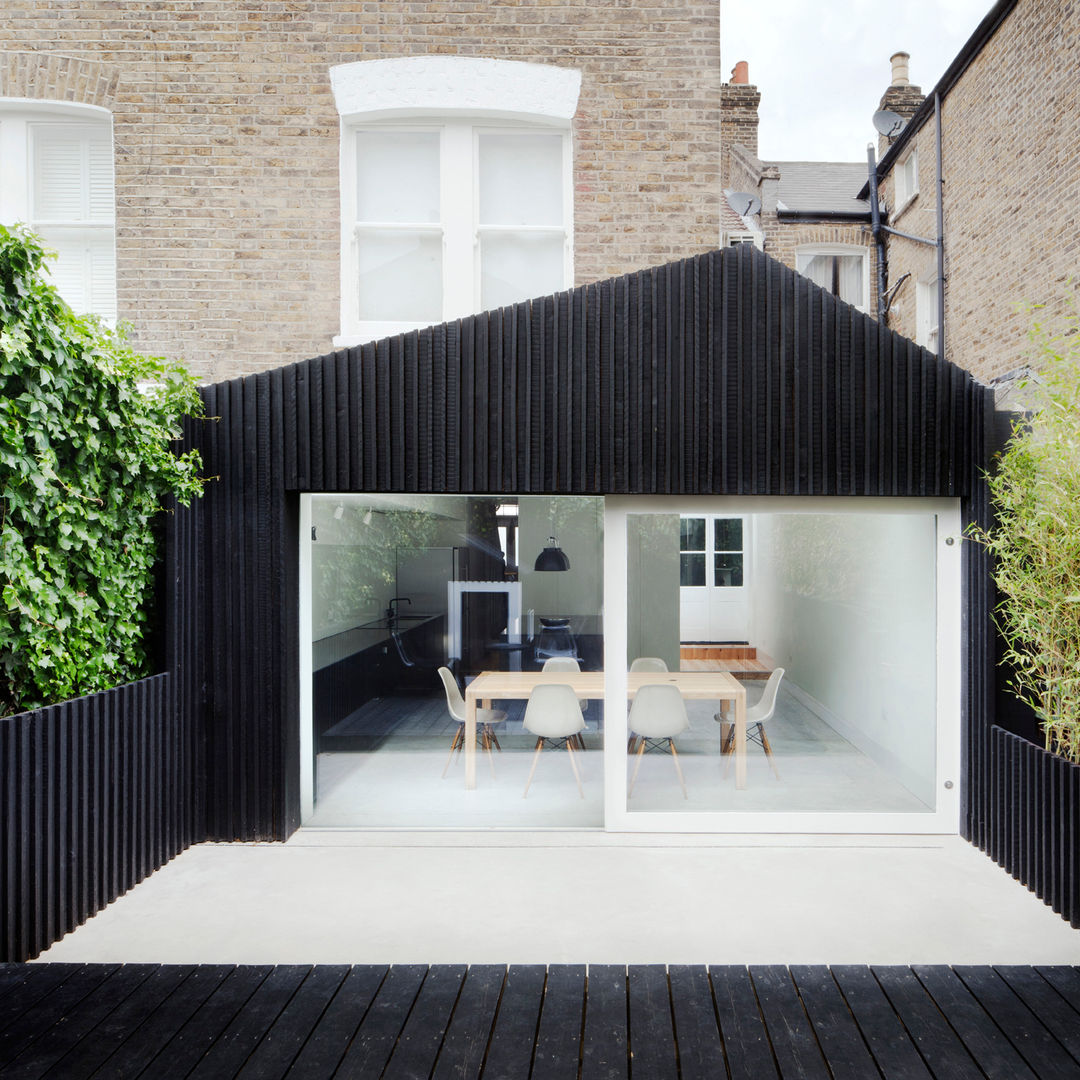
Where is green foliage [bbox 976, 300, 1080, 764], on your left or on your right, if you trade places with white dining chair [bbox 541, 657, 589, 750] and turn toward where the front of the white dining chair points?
on your left

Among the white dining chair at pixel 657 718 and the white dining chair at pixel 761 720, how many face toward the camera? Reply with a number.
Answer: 0

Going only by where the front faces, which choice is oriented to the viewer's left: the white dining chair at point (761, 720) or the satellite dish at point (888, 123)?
the white dining chair

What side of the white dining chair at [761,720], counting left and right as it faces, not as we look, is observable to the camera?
left

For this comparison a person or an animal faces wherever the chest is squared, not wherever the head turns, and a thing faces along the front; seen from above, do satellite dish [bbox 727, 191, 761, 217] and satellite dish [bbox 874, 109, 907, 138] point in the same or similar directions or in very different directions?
same or similar directions

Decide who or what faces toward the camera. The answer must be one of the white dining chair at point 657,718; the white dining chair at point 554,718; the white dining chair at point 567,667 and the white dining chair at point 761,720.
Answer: the white dining chair at point 567,667

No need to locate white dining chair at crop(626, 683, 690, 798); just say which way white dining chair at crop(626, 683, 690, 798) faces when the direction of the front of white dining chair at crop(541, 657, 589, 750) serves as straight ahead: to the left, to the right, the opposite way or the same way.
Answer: the opposite way

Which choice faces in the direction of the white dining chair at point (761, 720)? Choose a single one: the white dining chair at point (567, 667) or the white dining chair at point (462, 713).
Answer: the white dining chair at point (462, 713)

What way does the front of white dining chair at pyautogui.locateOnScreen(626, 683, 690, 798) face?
away from the camera

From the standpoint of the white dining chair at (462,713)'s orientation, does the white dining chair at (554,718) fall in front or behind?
in front

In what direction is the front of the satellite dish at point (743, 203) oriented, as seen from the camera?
facing the viewer and to the right of the viewer

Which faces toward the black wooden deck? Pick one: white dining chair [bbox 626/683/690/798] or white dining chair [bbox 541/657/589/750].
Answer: white dining chair [bbox 541/657/589/750]

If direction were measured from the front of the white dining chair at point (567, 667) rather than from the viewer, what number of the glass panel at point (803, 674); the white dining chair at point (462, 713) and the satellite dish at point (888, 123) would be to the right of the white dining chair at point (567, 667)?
1

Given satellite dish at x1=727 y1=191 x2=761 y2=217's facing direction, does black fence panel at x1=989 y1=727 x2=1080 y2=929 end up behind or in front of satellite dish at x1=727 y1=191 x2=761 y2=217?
in front

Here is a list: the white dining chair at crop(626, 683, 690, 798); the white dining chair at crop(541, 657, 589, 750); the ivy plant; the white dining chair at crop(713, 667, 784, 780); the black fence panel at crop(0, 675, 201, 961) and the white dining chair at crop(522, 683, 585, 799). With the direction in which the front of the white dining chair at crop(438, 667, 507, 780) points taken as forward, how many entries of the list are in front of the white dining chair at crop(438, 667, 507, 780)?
4

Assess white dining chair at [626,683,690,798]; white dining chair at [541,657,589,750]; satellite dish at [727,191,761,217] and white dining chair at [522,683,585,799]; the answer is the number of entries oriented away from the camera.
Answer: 2

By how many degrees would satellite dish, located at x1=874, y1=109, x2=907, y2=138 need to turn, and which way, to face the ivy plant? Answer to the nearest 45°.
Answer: approximately 45° to its right

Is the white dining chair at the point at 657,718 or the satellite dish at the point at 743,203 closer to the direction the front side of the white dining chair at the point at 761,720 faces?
the white dining chair

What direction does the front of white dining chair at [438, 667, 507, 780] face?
to the viewer's right

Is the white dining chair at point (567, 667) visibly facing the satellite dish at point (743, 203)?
no

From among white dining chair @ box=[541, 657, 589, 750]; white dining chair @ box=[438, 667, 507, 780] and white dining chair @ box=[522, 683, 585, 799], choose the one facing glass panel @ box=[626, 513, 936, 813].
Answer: white dining chair @ box=[438, 667, 507, 780]

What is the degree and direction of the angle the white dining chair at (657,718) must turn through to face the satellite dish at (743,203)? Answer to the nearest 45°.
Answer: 0° — it already faces it

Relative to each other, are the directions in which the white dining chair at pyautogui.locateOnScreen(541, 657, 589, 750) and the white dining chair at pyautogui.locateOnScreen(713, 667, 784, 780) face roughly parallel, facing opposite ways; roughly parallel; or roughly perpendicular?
roughly perpendicular
